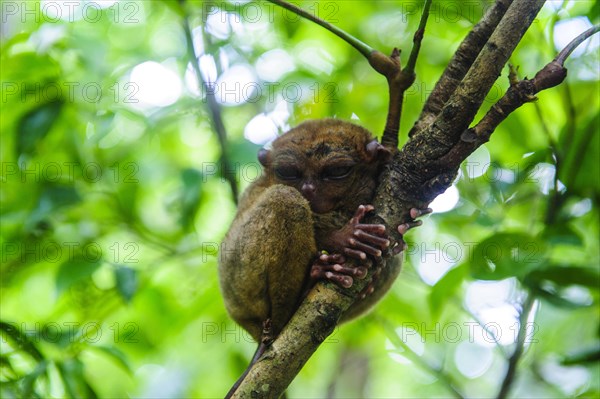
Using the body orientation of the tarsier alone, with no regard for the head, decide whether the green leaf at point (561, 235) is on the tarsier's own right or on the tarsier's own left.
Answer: on the tarsier's own left

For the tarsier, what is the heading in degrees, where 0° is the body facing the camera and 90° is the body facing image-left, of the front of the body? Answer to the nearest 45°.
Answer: approximately 315°

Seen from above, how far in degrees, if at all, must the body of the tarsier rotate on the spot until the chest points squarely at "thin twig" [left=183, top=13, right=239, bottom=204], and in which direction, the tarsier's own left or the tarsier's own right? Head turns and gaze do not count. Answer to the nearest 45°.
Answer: approximately 180°

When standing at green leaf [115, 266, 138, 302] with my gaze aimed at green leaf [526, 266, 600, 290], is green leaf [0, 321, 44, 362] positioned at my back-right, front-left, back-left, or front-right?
back-right

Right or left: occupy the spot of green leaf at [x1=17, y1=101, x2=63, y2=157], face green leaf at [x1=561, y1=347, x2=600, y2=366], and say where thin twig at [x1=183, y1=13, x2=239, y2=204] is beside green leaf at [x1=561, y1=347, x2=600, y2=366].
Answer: left

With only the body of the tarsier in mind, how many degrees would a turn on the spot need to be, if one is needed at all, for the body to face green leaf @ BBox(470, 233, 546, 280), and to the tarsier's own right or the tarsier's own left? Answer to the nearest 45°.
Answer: approximately 45° to the tarsier's own left
